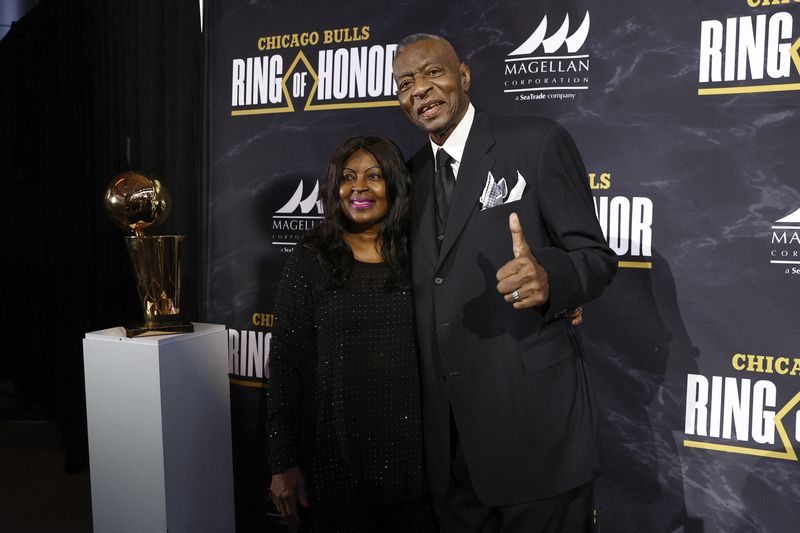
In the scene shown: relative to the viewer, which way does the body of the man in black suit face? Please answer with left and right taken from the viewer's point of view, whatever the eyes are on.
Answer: facing the viewer and to the left of the viewer

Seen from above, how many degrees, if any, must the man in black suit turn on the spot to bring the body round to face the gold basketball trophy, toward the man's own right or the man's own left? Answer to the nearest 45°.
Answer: approximately 90° to the man's own right

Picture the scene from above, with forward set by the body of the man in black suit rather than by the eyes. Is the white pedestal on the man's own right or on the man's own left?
on the man's own right

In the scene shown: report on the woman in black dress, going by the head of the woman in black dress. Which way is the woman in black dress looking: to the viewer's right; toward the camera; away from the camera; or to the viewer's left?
toward the camera
